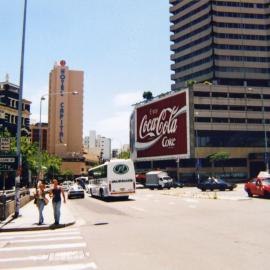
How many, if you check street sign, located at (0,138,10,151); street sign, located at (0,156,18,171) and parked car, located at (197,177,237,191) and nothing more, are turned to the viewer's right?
1

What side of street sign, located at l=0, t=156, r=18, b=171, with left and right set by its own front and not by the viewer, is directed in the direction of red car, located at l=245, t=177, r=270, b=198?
left

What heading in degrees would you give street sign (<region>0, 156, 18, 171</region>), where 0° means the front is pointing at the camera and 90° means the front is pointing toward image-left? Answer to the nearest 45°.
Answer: approximately 0°

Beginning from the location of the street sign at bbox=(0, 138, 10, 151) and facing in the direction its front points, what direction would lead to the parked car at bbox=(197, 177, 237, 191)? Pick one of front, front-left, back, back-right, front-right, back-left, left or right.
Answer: back-left

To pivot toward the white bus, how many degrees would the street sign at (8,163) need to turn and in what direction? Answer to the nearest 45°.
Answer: approximately 135° to its left

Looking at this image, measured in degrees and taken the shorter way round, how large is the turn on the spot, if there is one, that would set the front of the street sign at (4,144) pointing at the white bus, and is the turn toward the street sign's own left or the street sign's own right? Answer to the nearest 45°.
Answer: approximately 135° to the street sign's own left

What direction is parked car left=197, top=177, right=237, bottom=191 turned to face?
to the viewer's right
